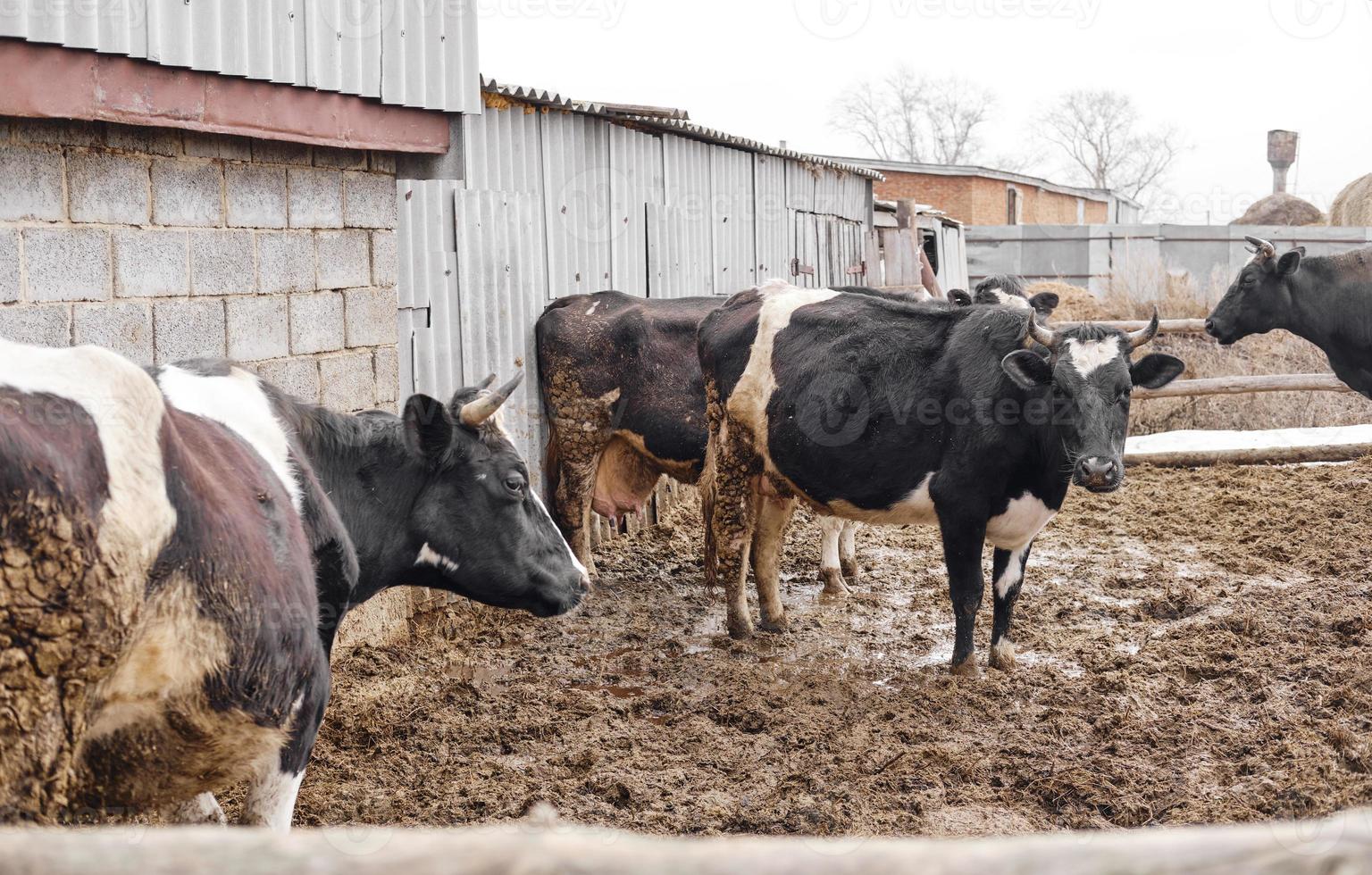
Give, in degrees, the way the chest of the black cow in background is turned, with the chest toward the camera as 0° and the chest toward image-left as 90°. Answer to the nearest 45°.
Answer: approximately 90°

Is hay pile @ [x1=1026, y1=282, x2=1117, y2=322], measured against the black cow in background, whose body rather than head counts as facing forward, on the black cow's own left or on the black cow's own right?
on the black cow's own right

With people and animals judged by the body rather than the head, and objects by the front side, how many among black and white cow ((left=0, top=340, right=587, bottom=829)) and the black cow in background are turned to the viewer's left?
1

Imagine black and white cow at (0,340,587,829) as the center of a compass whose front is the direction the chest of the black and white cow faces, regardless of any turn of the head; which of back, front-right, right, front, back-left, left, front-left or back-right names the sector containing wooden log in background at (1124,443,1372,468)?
front

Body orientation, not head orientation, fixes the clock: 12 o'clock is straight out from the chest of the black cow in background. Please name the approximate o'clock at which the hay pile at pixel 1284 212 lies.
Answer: The hay pile is roughly at 3 o'clock from the black cow in background.

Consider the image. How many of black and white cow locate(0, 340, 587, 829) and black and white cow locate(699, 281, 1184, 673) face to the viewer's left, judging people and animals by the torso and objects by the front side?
0

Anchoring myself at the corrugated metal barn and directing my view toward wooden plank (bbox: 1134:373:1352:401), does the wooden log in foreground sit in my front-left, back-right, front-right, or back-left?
back-right

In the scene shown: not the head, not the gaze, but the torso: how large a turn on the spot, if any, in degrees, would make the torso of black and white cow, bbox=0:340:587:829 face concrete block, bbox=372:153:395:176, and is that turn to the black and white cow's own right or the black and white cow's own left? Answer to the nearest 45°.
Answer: approximately 45° to the black and white cow's own left

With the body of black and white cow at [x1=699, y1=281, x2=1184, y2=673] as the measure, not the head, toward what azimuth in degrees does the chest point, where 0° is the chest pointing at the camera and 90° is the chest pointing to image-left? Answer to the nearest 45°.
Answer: approximately 315°

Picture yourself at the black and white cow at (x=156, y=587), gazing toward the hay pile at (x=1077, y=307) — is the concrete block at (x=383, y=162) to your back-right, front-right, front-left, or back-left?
front-left

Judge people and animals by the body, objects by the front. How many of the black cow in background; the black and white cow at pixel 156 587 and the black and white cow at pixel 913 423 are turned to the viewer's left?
1

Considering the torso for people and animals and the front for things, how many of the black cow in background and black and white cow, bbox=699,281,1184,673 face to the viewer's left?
1

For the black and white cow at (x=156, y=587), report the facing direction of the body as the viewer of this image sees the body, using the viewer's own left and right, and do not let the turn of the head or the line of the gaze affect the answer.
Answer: facing away from the viewer and to the right of the viewer
